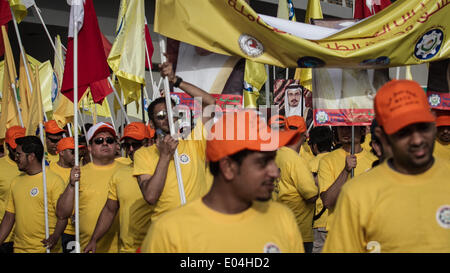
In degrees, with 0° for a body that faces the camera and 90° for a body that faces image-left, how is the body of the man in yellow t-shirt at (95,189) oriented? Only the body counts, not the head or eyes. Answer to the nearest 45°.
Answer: approximately 0°

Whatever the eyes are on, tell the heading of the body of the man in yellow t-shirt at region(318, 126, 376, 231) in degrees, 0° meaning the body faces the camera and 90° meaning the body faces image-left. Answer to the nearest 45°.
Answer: approximately 0°

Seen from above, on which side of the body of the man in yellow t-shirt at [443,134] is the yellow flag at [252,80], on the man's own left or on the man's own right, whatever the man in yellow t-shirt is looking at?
on the man's own right

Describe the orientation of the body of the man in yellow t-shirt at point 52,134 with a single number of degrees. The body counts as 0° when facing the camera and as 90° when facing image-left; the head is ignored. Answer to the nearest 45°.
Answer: approximately 315°

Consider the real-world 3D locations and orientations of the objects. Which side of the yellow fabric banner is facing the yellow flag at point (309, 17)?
back

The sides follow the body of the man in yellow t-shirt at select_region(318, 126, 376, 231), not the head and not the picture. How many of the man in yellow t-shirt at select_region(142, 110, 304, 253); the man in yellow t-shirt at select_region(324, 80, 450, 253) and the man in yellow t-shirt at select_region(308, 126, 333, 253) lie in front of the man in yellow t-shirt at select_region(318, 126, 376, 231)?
2
